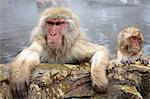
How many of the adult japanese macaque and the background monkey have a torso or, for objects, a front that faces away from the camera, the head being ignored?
0

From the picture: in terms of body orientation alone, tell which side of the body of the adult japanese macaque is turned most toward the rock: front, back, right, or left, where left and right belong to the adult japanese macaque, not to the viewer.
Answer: front

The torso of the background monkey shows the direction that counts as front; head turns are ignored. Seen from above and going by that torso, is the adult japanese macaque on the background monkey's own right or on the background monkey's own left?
on the background monkey's own right

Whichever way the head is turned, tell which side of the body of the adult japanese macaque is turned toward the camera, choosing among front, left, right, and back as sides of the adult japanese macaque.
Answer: front

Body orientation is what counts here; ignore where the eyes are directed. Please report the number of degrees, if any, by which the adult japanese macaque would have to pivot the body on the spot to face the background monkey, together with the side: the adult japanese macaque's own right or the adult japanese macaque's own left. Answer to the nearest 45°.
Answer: approximately 135° to the adult japanese macaque's own left
